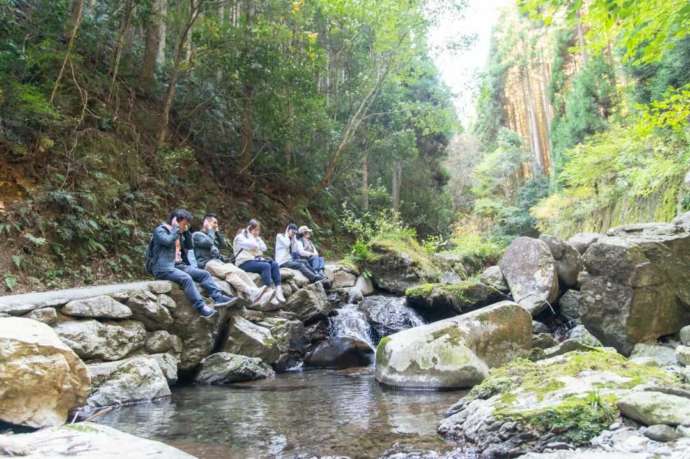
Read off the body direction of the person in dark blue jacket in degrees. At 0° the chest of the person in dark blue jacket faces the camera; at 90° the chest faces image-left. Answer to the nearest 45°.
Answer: approximately 315°

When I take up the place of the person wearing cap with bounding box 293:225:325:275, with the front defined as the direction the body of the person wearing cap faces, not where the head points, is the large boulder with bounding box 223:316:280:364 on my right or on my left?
on my right

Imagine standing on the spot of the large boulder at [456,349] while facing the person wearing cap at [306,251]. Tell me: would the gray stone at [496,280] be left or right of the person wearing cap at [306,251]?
right

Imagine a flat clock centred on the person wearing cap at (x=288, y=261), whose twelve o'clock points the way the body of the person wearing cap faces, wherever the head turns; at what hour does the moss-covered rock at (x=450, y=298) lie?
The moss-covered rock is roughly at 11 o'clock from the person wearing cap.

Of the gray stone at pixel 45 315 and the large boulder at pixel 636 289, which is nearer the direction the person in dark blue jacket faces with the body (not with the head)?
the large boulder

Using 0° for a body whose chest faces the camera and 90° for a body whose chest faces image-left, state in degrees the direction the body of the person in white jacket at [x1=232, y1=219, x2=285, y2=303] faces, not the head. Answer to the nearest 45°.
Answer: approximately 315°

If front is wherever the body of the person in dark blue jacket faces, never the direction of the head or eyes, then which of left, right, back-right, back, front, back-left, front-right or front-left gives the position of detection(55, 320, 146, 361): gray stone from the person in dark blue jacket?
right

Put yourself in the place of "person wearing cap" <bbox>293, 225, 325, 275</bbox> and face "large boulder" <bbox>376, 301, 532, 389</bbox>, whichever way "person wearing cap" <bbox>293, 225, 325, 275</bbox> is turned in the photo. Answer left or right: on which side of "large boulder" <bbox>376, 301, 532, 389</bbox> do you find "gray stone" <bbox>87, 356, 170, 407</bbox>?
right

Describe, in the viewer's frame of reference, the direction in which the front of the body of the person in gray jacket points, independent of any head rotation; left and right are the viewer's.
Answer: facing the viewer and to the right of the viewer

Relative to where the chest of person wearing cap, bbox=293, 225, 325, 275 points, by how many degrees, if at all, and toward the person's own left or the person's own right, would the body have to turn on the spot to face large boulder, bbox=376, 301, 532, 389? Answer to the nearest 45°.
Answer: approximately 45° to the person's own right

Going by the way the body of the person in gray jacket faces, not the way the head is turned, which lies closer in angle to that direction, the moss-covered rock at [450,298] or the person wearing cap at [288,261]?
the moss-covered rock

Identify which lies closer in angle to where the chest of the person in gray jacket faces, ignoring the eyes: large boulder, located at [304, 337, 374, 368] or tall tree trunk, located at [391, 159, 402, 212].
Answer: the large boulder

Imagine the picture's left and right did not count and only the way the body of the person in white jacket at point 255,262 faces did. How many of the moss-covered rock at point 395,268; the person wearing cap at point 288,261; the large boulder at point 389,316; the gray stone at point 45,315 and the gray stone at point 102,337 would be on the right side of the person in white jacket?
2
